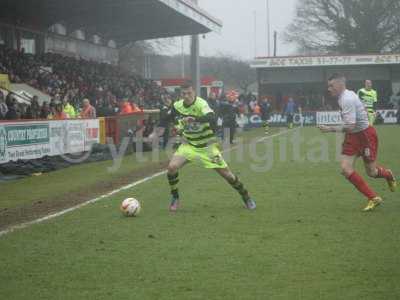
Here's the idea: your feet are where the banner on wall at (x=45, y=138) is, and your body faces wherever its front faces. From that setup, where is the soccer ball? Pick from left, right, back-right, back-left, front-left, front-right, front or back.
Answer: front-right

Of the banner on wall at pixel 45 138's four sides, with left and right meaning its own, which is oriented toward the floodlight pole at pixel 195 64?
left

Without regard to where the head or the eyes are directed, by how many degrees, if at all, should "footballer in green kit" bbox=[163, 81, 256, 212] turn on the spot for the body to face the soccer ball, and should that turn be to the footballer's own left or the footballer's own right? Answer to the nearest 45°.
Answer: approximately 45° to the footballer's own right

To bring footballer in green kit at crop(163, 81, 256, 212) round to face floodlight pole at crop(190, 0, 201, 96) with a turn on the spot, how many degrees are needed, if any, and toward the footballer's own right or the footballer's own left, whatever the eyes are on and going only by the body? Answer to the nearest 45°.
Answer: approximately 180°

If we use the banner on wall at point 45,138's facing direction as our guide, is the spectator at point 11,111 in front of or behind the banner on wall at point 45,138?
behind

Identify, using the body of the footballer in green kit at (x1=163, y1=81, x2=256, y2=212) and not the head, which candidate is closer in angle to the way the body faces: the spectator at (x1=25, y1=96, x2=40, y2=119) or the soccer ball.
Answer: the soccer ball

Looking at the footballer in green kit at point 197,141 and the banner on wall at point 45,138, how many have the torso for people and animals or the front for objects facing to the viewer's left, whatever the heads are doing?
0

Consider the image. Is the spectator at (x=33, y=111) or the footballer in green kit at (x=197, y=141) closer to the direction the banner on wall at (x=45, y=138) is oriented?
the footballer in green kit

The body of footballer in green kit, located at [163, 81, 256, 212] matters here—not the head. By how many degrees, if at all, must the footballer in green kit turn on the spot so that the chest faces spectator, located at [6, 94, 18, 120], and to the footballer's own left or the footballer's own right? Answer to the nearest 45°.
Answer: approximately 135° to the footballer's own right

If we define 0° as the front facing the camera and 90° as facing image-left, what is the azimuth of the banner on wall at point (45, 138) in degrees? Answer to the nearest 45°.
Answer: approximately 315°

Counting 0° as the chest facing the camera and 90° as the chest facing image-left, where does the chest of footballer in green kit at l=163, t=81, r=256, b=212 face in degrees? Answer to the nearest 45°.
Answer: approximately 0°

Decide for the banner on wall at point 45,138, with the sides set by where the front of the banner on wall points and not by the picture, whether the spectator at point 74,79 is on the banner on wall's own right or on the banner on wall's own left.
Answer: on the banner on wall's own left
